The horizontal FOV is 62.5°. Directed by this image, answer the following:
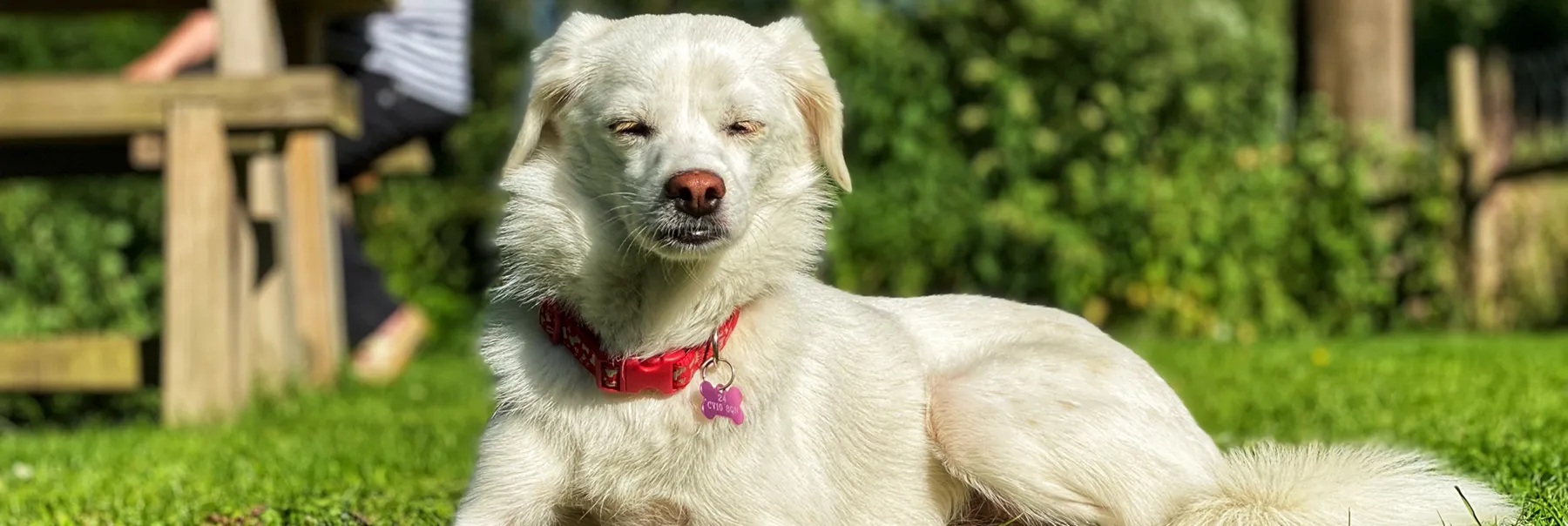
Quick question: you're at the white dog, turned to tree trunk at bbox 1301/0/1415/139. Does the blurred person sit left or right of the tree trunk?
left

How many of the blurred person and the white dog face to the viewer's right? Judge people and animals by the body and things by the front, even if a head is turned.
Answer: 0

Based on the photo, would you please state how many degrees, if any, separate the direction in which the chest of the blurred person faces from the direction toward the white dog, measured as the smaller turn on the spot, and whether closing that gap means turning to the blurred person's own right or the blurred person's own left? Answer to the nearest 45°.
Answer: approximately 90° to the blurred person's own left

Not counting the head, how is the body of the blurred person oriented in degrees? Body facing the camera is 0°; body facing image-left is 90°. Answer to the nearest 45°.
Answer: approximately 90°

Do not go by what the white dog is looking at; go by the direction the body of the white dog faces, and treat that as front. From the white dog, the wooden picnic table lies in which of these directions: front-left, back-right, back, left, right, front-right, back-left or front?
right

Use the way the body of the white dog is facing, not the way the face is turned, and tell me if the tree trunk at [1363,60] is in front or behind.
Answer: behind

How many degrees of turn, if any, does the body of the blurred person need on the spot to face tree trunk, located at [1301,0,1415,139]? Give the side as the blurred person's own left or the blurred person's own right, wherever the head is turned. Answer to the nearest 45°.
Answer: approximately 180°

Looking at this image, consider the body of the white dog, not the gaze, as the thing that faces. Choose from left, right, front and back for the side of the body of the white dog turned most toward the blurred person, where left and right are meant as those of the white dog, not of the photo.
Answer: right

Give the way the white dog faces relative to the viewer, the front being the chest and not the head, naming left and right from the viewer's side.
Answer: facing the viewer and to the left of the viewer
